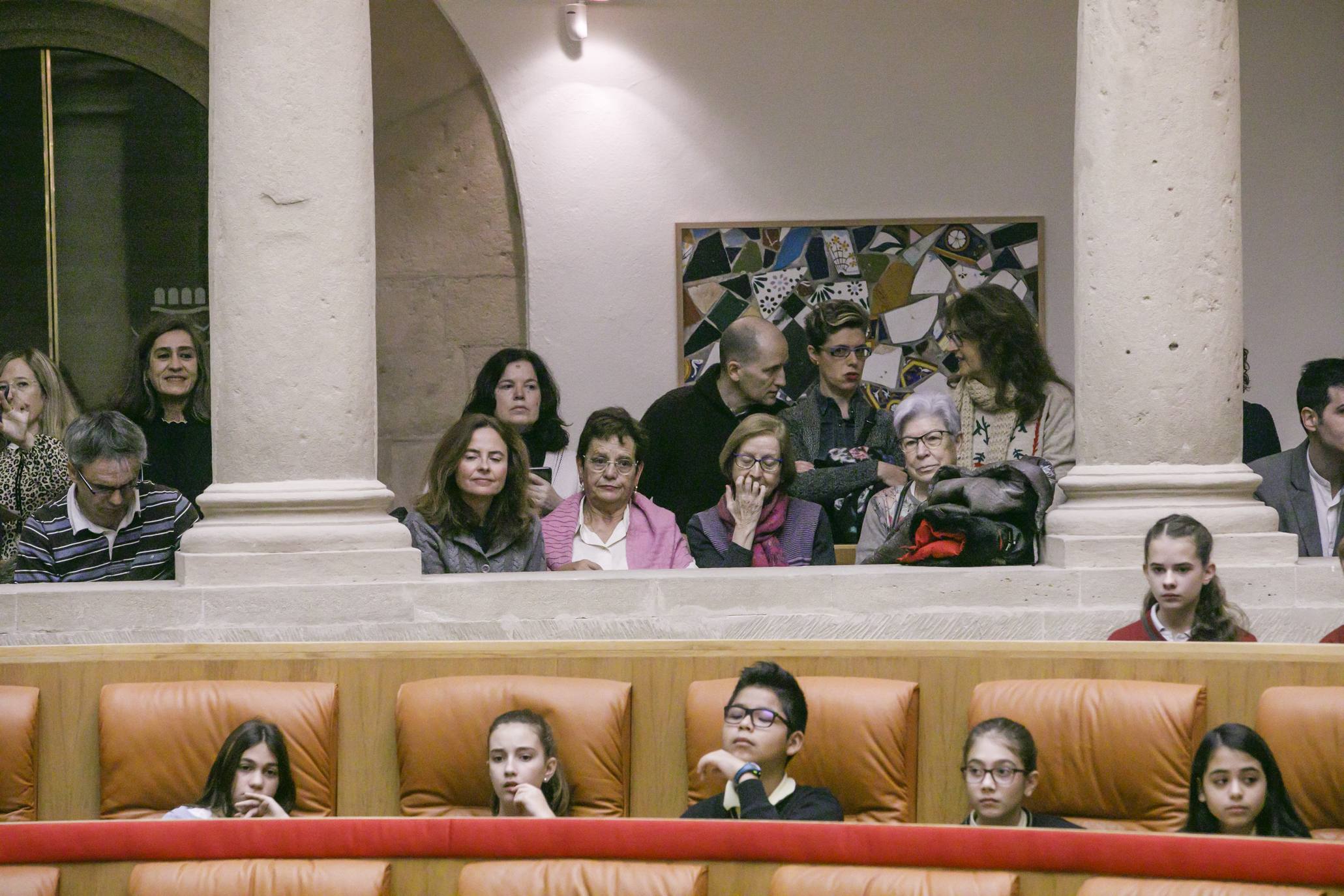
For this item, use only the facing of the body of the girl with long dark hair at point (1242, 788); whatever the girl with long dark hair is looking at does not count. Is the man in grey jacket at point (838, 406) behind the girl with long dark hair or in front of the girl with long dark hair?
behind

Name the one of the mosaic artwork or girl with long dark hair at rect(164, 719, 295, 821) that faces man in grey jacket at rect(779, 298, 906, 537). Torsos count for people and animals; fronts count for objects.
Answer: the mosaic artwork

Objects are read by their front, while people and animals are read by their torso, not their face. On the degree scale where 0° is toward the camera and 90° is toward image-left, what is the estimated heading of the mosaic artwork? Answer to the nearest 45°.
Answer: approximately 0°

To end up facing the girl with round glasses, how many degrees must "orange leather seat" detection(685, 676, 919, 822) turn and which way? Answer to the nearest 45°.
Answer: approximately 45° to its left

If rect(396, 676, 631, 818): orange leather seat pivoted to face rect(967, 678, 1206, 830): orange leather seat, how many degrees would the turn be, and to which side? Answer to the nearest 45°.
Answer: approximately 90° to its left

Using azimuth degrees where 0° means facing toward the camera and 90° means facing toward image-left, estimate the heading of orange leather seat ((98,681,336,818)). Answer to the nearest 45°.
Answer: approximately 0°
